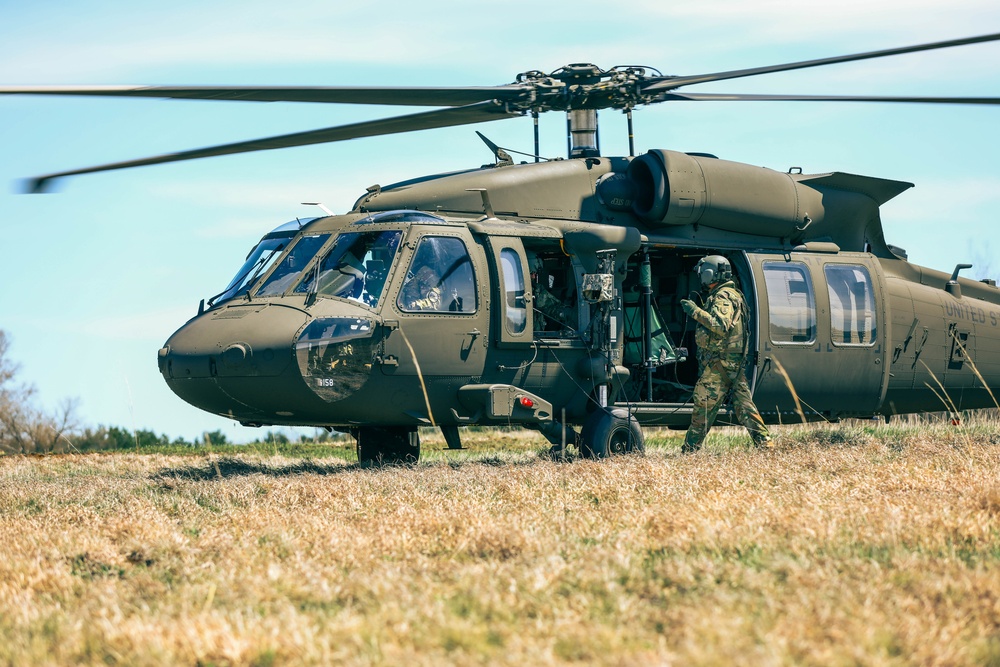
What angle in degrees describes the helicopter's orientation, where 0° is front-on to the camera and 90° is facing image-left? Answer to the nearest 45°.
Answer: approximately 45°

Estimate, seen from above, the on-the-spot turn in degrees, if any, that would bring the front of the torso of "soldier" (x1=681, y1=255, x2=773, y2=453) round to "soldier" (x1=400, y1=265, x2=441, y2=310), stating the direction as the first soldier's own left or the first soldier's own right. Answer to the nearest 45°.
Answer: approximately 45° to the first soldier's own left

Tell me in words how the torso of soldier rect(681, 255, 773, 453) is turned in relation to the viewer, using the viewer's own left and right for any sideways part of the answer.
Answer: facing to the left of the viewer

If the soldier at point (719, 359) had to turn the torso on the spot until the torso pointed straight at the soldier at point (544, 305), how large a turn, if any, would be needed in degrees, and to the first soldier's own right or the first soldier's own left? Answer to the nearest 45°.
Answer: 0° — they already face them
